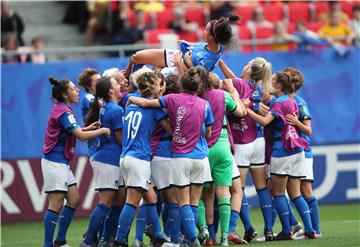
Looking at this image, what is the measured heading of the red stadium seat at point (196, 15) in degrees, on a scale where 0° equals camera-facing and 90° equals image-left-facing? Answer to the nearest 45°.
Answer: approximately 0°

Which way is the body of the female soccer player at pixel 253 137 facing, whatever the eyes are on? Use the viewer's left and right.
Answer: facing away from the viewer and to the left of the viewer

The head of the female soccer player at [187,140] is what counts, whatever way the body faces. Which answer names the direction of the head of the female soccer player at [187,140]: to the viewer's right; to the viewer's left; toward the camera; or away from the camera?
away from the camera

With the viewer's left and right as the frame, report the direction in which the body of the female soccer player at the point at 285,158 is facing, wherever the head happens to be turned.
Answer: facing away from the viewer and to the left of the viewer

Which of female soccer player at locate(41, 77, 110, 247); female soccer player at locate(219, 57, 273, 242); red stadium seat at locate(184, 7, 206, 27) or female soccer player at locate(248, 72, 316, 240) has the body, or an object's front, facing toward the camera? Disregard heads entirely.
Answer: the red stadium seat

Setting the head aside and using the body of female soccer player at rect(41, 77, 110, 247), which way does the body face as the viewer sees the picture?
to the viewer's right

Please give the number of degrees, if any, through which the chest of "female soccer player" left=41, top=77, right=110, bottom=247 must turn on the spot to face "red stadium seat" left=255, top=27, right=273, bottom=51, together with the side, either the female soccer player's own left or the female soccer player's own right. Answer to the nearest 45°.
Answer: approximately 45° to the female soccer player's own left

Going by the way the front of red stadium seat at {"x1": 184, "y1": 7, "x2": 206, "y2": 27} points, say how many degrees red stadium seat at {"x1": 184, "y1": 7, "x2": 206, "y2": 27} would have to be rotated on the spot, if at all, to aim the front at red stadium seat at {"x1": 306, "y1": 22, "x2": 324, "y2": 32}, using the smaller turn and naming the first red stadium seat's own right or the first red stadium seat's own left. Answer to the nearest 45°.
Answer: approximately 90° to the first red stadium seat's own left

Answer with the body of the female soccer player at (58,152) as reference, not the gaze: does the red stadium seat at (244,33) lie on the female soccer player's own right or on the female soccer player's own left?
on the female soccer player's own left

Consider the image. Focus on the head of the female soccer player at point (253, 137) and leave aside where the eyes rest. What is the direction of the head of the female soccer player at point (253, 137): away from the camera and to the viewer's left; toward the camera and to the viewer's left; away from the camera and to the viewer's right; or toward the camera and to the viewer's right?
away from the camera and to the viewer's left

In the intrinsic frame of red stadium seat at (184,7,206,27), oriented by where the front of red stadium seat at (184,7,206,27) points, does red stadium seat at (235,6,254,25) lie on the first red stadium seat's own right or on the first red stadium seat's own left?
on the first red stadium seat's own left

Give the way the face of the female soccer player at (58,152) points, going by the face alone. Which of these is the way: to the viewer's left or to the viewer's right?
to the viewer's right
